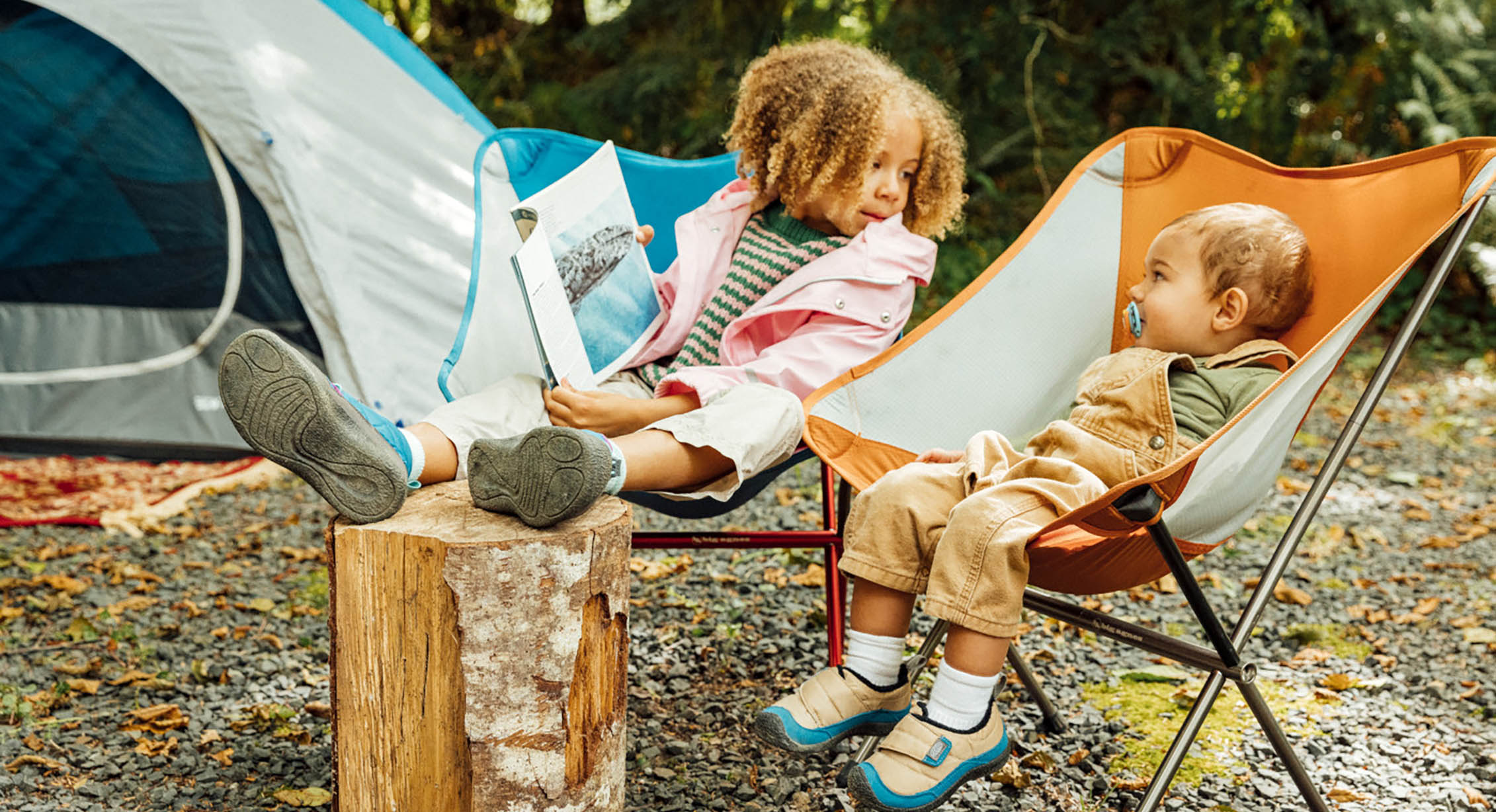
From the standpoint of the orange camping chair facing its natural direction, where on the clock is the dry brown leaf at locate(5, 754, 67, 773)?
The dry brown leaf is roughly at 1 o'clock from the orange camping chair.

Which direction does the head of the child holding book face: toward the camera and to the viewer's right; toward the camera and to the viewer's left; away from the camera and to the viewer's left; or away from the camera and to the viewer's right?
toward the camera and to the viewer's right

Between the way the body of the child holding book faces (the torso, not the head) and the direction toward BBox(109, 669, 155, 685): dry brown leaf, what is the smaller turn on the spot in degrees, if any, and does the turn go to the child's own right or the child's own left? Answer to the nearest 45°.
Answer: approximately 45° to the child's own right

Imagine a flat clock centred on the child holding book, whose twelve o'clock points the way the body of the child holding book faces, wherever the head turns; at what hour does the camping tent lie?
The camping tent is roughly at 3 o'clock from the child holding book.

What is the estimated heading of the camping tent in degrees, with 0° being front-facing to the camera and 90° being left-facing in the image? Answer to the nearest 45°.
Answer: approximately 0°

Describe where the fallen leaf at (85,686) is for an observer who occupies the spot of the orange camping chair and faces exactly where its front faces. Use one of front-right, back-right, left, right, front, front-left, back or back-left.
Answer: front-right

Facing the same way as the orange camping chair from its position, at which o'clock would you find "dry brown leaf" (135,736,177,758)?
The dry brown leaf is roughly at 1 o'clock from the orange camping chair.

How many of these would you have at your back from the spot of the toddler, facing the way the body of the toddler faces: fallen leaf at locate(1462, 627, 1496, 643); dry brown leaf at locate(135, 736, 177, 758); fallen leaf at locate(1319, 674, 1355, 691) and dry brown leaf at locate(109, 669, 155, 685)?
2

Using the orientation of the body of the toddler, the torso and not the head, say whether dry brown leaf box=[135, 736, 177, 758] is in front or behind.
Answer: in front
